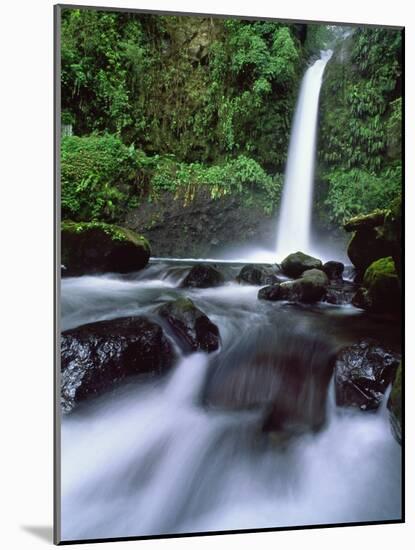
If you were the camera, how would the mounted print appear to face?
facing the viewer and to the right of the viewer
